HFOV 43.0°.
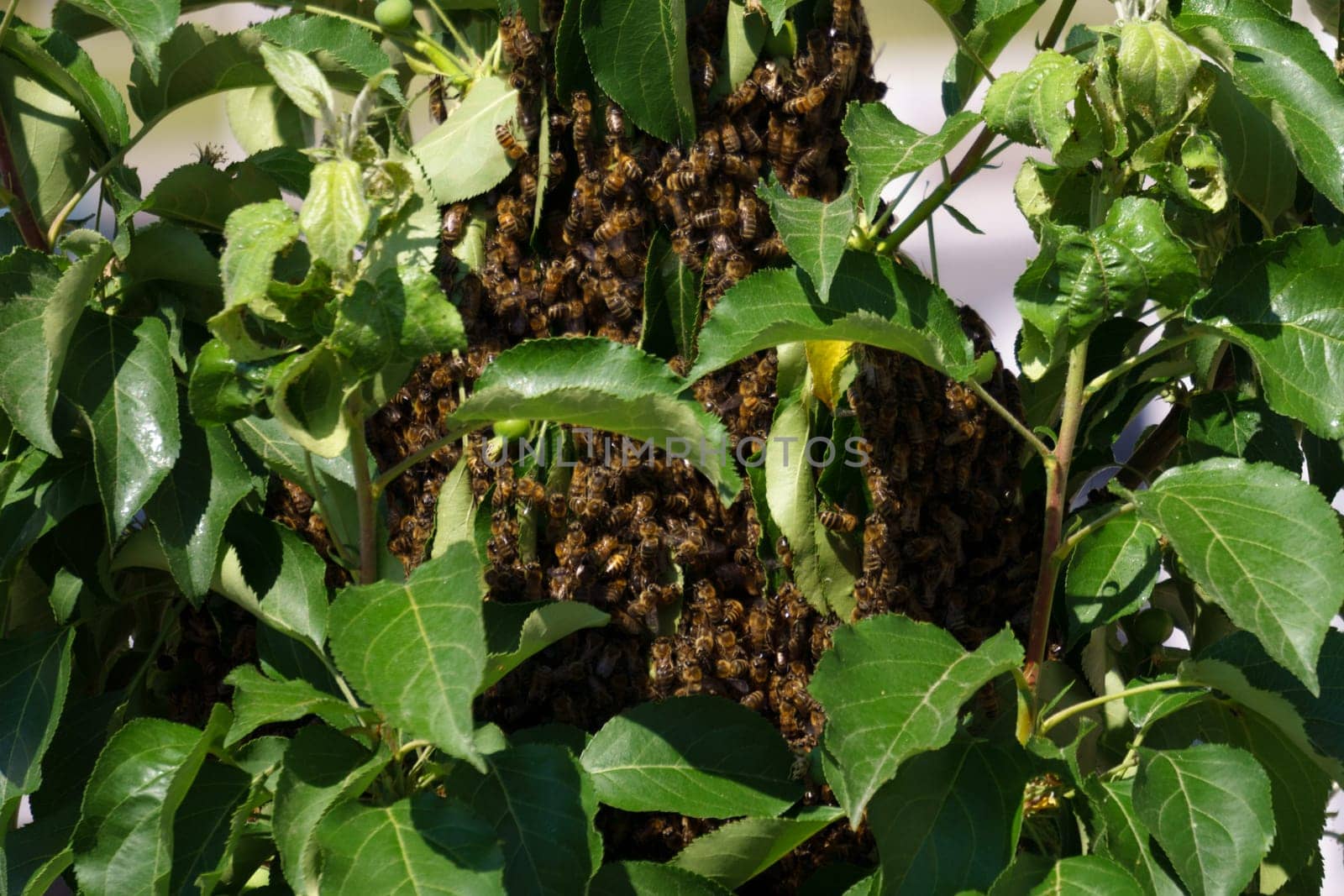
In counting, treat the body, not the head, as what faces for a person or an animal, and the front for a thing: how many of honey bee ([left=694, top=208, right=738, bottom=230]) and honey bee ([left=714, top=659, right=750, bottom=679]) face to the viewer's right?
1

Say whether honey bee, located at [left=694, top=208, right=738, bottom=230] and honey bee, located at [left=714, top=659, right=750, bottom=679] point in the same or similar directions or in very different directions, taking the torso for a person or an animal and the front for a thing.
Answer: very different directions
